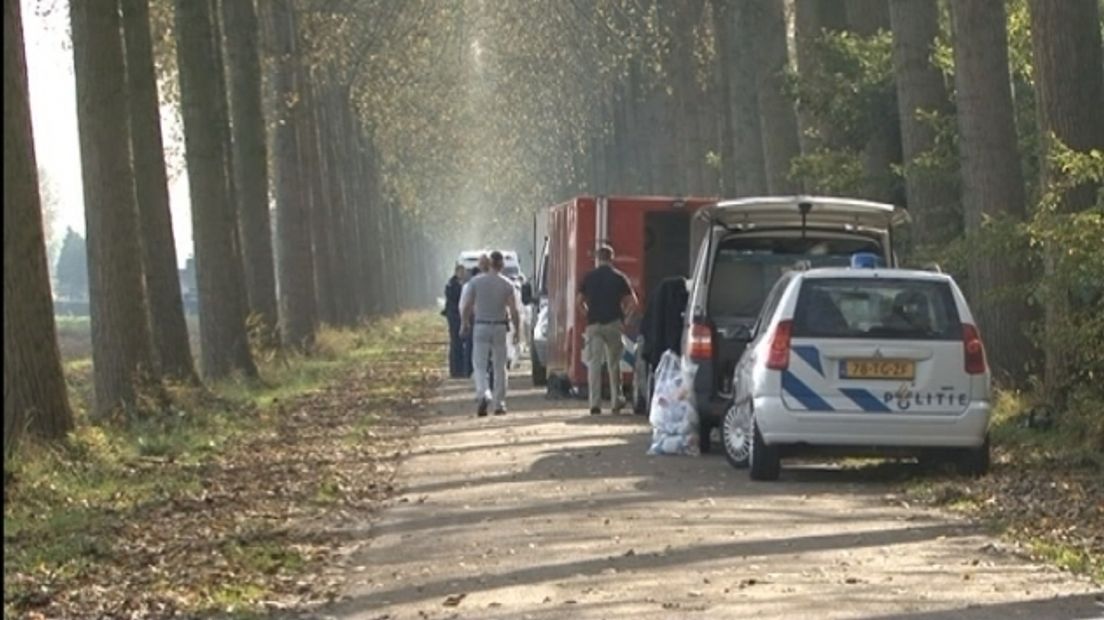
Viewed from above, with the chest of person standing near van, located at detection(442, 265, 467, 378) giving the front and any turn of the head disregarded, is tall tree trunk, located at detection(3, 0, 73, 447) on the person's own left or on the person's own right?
on the person's own right

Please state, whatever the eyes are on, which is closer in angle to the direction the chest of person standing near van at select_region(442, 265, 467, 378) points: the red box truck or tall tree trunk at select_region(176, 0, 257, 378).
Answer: the red box truck

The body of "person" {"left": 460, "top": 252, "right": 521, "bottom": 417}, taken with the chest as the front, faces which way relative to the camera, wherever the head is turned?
away from the camera

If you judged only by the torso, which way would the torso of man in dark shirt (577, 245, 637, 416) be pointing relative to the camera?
away from the camera

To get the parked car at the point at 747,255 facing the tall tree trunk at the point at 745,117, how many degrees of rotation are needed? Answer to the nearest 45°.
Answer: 0° — it already faces it

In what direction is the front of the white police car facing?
away from the camera

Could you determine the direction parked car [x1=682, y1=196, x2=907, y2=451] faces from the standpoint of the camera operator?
facing away from the viewer
